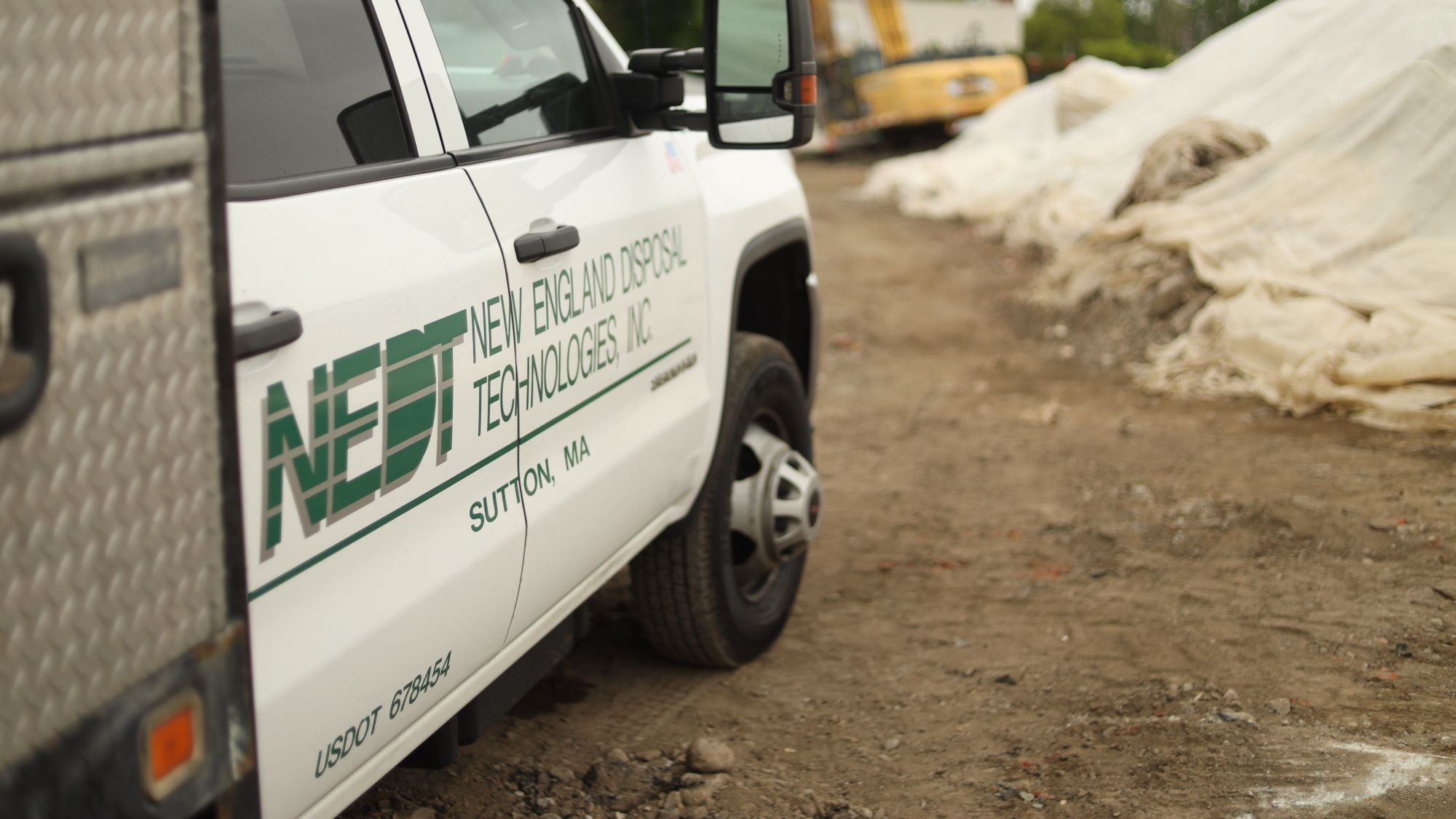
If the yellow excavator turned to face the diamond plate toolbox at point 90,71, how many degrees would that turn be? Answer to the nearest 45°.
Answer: approximately 90° to its left

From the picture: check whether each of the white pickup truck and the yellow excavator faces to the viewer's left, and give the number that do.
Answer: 1

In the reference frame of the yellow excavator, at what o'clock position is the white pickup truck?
The white pickup truck is roughly at 9 o'clock from the yellow excavator.

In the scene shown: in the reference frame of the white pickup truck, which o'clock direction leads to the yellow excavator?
The yellow excavator is roughly at 11 o'clock from the white pickup truck.

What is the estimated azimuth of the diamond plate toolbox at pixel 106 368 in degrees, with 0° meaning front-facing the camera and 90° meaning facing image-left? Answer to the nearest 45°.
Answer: approximately 315°

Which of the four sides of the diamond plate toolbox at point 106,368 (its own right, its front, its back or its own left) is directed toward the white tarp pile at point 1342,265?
left

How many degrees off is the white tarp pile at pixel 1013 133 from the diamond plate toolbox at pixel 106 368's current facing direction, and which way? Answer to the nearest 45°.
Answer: approximately 90° to its left

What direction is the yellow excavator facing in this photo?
to the viewer's left

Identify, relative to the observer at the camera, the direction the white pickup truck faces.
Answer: facing away from the viewer and to the right of the viewer

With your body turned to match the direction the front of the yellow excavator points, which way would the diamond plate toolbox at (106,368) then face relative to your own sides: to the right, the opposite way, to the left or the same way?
the opposite way
